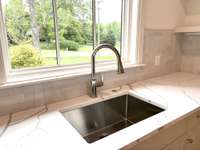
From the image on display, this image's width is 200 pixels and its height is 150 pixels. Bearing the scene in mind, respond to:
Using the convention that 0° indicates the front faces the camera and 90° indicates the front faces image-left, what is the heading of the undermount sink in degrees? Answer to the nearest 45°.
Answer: approximately 315°
